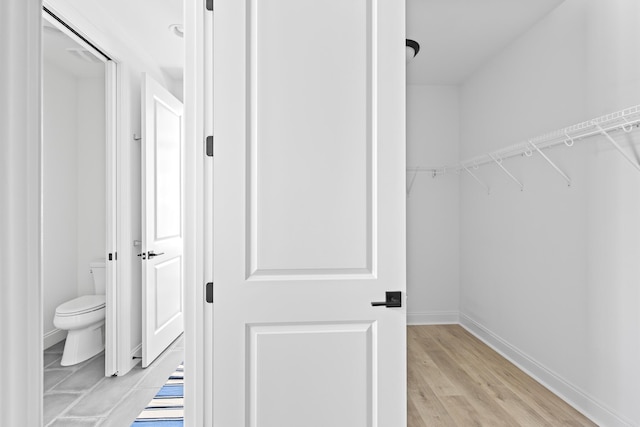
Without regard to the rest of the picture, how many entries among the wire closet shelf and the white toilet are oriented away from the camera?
0

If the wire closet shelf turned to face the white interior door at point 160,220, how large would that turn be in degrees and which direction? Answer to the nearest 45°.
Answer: approximately 45° to its right

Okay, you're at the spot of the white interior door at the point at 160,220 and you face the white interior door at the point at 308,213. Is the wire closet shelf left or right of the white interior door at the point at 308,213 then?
left

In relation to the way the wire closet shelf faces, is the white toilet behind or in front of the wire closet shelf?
in front

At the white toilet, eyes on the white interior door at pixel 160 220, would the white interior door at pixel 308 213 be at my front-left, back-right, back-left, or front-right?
front-right

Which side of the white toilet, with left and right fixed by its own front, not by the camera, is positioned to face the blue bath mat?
left

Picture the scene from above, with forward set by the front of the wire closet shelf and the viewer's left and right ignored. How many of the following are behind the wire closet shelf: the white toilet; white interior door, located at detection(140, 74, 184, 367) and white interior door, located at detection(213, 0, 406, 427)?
0

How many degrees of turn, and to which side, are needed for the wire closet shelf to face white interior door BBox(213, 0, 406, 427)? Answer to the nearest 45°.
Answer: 0° — it already faces it

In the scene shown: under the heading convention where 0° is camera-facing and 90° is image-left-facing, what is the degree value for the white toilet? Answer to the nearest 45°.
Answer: approximately 45°

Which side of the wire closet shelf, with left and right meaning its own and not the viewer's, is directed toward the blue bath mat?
front

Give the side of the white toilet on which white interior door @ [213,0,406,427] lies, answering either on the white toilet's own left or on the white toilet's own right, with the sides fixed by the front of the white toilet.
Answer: on the white toilet's own left

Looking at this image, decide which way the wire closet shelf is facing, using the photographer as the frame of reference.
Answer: facing the viewer and to the left of the viewer

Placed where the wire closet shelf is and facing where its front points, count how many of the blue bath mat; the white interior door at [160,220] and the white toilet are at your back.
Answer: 0
